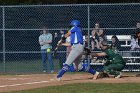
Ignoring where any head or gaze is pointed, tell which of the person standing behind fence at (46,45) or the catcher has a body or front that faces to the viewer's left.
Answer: the catcher

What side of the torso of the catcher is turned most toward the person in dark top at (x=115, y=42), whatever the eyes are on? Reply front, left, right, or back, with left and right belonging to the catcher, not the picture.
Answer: right

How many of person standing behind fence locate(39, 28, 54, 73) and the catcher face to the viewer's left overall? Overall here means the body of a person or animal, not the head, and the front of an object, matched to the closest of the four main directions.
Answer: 1

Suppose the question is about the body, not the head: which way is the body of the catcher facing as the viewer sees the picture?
to the viewer's left

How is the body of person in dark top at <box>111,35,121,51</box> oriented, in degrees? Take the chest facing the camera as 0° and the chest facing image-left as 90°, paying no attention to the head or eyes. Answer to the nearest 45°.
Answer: approximately 45°
